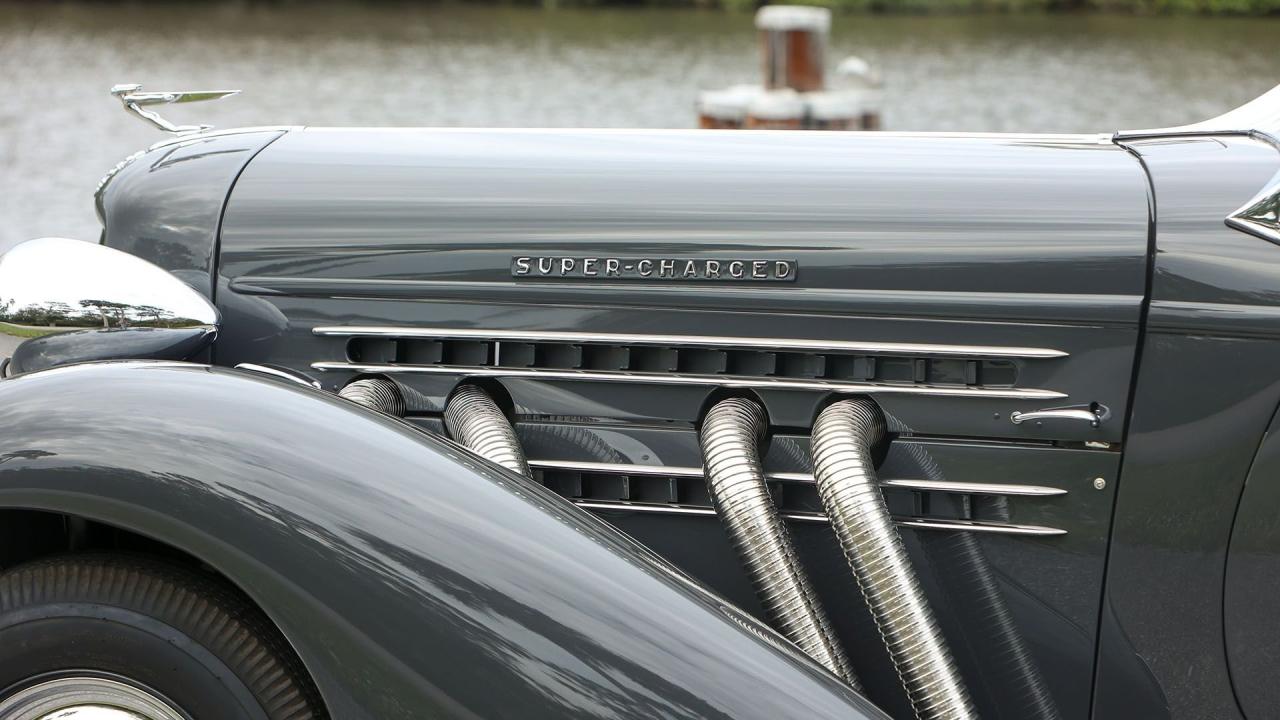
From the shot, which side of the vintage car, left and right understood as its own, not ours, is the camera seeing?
left

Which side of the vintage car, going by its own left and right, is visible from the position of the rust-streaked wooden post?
right
